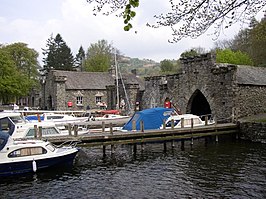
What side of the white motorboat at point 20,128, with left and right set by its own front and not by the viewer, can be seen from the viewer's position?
right

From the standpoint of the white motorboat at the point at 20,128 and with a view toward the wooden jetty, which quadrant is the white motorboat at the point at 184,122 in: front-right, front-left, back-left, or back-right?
front-left

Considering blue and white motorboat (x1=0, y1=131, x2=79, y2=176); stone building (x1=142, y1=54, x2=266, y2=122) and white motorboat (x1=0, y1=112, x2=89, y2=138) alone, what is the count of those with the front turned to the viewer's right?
2

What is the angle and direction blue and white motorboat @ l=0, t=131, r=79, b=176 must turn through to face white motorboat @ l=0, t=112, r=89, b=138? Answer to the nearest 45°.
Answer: approximately 90° to its left

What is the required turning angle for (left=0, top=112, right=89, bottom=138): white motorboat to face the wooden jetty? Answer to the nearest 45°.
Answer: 0° — it already faces it

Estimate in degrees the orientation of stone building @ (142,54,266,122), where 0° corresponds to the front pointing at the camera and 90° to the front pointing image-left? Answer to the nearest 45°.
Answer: approximately 45°
